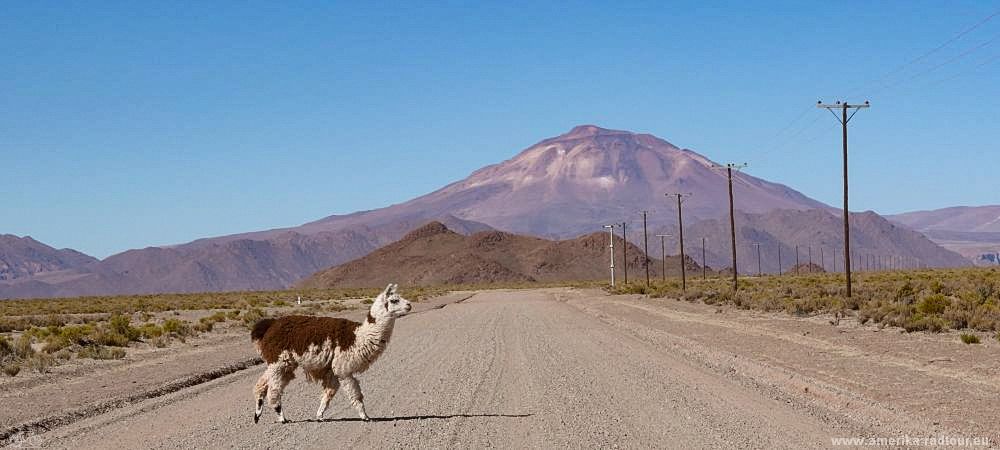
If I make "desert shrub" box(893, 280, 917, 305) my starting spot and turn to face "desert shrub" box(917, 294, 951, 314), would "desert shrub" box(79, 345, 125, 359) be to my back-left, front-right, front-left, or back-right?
front-right

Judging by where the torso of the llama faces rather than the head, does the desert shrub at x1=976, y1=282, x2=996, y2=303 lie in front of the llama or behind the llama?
in front

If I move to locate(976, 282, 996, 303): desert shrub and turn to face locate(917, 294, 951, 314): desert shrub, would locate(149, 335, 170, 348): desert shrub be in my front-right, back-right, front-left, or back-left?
front-right

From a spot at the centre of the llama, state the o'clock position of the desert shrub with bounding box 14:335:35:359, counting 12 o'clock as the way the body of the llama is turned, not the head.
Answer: The desert shrub is roughly at 8 o'clock from the llama.

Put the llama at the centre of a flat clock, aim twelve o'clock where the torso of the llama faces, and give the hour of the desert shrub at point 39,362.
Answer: The desert shrub is roughly at 8 o'clock from the llama.

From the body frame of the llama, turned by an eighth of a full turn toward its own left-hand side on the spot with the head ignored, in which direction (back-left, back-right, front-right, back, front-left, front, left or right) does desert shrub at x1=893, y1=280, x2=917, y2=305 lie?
front

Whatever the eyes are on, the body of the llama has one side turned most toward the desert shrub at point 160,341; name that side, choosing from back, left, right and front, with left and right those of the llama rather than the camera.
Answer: left

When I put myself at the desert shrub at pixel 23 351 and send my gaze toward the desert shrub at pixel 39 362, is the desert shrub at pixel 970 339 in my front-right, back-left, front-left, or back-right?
front-left

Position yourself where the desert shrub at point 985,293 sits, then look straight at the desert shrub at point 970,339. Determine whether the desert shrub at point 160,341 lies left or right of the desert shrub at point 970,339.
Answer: right

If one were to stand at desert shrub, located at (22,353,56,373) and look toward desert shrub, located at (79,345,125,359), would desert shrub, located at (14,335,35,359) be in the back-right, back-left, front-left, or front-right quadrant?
front-left

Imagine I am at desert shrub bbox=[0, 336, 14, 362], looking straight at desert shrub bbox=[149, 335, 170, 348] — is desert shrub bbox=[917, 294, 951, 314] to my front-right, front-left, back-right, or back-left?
front-right

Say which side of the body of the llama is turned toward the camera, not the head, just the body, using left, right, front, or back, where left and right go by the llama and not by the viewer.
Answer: right
